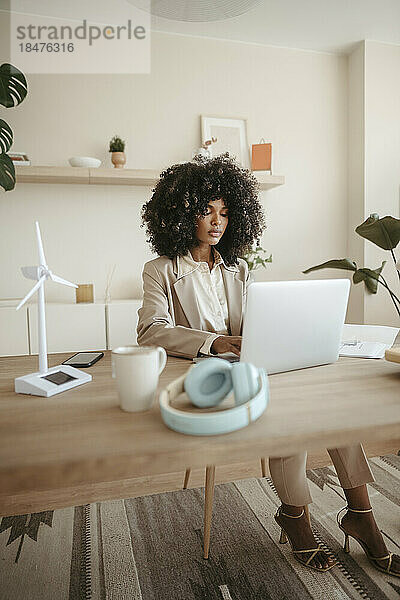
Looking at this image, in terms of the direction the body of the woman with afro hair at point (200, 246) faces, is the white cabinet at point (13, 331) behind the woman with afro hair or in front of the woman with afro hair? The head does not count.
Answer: behind

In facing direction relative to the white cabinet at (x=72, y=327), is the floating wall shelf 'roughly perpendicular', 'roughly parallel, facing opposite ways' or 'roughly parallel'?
roughly parallel

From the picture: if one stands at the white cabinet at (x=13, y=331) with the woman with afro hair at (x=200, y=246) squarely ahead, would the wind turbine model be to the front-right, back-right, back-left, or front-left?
front-right

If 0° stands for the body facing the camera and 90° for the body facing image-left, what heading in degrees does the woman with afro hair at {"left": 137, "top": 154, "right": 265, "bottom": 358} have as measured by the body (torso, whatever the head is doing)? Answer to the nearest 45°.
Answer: approximately 315°

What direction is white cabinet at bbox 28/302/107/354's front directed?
toward the camera

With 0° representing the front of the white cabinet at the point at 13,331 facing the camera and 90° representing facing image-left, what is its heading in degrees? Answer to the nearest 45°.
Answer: approximately 0°

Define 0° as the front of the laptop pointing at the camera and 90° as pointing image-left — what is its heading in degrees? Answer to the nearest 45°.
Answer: approximately 135°

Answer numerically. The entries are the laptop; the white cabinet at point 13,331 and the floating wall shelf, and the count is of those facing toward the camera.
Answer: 2

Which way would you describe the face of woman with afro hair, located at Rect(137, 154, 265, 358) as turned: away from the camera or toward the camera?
toward the camera

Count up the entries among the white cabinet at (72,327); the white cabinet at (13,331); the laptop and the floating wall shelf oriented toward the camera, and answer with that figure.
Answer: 3

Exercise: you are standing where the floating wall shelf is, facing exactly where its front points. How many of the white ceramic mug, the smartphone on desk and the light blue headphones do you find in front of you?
3

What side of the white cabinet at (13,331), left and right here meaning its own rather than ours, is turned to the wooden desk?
front

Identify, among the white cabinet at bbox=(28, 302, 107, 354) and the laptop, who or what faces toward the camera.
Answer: the white cabinet
